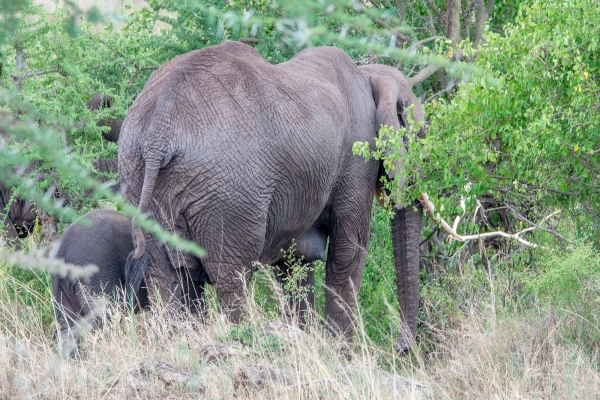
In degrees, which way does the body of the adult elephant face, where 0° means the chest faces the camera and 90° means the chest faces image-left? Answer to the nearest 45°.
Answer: approximately 225°

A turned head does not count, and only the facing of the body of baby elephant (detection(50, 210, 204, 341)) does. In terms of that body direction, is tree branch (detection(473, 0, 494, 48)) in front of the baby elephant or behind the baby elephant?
in front

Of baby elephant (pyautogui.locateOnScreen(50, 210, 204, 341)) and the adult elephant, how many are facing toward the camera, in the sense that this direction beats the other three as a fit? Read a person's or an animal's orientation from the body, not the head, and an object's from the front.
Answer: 0

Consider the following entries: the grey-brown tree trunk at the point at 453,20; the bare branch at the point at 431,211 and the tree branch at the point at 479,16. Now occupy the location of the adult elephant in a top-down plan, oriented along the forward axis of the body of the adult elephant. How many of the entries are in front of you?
3

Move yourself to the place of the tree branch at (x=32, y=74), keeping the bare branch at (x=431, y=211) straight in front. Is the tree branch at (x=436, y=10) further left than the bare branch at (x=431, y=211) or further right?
left

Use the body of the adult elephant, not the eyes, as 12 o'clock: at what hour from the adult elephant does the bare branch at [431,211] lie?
The bare branch is roughly at 12 o'clock from the adult elephant.

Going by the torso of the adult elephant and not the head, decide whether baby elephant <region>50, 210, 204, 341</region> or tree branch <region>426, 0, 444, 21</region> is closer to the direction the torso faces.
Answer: the tree branch

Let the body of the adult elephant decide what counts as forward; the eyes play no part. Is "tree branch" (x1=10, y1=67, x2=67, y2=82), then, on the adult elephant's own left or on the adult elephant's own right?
on the adult elephant's own left

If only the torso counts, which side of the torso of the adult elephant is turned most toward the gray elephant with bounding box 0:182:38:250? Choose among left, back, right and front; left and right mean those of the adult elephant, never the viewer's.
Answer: left
